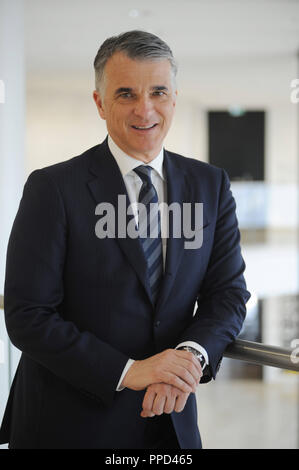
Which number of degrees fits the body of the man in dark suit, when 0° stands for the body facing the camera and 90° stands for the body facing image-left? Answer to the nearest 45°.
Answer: approximately 315°
